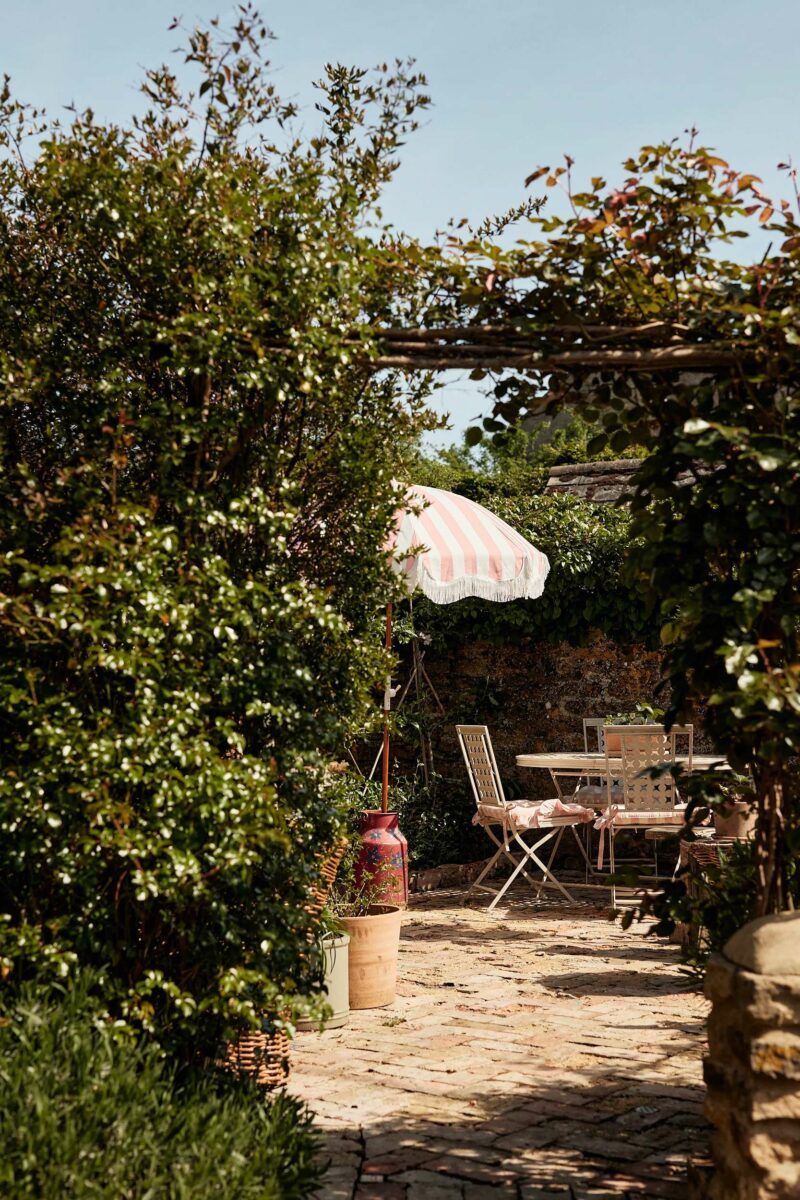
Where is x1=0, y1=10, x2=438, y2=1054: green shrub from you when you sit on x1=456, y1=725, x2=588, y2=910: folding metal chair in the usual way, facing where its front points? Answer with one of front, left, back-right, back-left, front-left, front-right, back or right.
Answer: back-right

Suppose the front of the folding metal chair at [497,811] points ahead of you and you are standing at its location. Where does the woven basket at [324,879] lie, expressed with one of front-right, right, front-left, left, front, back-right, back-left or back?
back-right

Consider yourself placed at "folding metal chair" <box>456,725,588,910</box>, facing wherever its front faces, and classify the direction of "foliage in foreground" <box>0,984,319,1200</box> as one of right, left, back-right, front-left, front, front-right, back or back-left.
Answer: back-right

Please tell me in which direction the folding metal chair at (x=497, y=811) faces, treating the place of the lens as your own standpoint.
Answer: facing away from the viewer and to the right of the viewer

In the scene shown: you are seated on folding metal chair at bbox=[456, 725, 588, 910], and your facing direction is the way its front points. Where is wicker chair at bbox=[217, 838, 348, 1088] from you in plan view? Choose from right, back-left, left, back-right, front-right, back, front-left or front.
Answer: back-right

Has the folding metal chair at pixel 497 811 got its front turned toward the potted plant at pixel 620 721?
yes

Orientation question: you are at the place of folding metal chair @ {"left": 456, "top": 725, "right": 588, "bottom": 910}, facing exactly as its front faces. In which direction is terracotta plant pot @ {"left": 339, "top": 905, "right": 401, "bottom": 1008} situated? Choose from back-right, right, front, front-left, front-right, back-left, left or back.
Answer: back-right

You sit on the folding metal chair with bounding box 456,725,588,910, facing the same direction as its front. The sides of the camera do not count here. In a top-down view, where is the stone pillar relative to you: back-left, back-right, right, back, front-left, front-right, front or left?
back-right

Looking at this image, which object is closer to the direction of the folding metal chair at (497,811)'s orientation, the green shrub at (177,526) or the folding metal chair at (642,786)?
the folding metal chair
